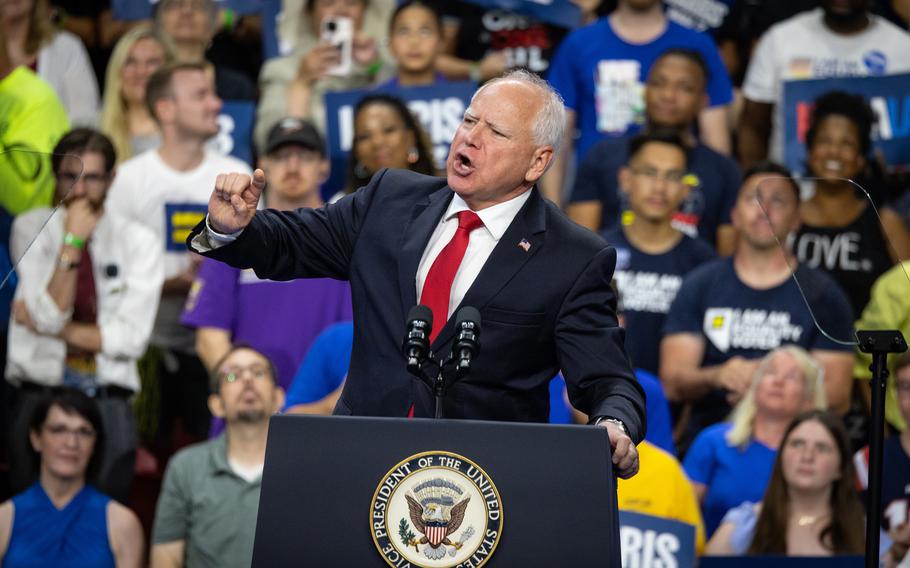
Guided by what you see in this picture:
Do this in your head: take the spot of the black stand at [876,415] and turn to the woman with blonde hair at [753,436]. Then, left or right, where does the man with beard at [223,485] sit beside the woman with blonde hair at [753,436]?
left

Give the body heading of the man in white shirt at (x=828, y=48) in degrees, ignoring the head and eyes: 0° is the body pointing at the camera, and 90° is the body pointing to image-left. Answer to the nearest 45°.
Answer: approximately 0°

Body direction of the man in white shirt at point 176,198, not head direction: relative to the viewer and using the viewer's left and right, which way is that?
facing the viewer and to the right of the viewer

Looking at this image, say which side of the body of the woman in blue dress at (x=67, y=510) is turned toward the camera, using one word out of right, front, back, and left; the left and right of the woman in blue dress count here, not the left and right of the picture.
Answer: front

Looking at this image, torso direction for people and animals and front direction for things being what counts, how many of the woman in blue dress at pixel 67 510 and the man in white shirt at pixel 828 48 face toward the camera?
2

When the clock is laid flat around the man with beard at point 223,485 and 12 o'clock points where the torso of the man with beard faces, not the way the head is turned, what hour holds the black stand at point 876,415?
The black stand is roughly at 11 o'clock from the man with beard.

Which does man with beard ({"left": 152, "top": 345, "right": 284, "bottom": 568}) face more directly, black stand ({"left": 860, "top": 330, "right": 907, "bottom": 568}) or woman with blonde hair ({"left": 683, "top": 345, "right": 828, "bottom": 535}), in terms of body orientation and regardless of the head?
the black stand

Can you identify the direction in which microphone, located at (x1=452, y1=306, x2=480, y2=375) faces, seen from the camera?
facing away from the viewer

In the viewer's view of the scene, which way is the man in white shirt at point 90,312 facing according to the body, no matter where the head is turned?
toward the camera

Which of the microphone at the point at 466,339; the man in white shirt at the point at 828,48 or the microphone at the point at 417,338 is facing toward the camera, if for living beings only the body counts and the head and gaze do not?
the man in white shirt

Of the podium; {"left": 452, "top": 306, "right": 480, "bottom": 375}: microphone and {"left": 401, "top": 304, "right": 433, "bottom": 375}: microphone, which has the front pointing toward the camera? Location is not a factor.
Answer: the podium

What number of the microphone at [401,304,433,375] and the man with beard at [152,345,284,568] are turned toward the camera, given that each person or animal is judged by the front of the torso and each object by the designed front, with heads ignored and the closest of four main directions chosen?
1
